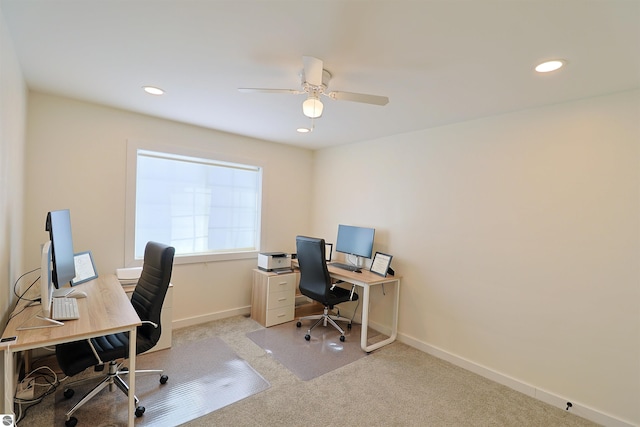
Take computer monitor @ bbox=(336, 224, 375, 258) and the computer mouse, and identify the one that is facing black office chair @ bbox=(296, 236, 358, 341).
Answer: the computer monitor

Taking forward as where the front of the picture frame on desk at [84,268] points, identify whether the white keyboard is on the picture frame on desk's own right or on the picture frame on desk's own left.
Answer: on the picture frame on desk's own right

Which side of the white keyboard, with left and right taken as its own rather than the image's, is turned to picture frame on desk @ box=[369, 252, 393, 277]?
front

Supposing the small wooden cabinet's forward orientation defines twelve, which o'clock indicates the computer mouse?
The computer mouse is roughly at 3 o'clock from the small wooden cabinet.

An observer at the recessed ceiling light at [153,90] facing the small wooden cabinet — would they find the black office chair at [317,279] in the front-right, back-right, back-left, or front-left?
front-right

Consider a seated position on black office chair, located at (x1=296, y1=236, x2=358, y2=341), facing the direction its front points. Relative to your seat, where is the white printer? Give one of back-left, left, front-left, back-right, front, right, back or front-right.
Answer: left

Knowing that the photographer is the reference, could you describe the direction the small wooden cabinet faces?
facing the viewer and to the right of the viewer

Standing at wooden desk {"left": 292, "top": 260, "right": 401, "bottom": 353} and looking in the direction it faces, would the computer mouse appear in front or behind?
in front

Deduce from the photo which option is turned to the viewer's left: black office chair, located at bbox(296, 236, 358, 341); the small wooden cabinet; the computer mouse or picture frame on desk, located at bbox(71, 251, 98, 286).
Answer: the computer mouse

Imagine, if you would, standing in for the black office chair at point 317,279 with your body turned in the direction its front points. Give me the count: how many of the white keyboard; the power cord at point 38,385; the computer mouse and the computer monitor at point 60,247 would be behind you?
4

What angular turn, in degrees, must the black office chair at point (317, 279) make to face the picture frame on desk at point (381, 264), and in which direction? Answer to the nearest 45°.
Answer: approximately 45° to its right

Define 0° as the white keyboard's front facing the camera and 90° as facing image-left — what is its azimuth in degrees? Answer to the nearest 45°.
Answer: approximately 270°

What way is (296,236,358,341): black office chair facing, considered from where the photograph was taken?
facing away from the viewer and to the right of the viewer

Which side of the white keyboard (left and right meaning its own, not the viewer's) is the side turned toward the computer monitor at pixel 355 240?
front

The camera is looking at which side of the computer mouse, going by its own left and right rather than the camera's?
left

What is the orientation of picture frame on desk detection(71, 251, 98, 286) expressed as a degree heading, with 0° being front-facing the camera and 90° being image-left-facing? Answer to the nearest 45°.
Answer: approximately 315°

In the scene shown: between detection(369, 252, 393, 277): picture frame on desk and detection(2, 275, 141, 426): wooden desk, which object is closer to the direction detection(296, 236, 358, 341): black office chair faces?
the picture frame on desk
